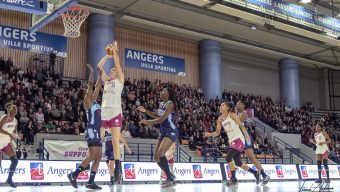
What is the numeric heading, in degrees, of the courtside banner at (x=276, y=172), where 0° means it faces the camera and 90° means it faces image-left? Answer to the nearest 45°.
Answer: approximately 0°

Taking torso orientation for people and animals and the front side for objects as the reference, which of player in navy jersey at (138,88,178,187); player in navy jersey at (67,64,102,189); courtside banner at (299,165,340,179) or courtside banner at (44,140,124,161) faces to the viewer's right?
player in navy jersey at (67,64,102,189)

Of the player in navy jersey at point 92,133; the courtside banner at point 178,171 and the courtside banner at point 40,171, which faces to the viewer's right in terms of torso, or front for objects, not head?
the player in navy jersey

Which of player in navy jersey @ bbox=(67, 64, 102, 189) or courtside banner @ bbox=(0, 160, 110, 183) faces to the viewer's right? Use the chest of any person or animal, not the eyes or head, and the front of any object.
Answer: the player in navy jersey

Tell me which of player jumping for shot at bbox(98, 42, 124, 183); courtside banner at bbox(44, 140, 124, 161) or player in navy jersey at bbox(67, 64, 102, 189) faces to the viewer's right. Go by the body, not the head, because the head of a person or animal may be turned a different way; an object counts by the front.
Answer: the player in navy jersey

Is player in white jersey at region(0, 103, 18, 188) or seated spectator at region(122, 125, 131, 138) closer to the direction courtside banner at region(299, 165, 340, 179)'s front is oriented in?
the player in white jersey

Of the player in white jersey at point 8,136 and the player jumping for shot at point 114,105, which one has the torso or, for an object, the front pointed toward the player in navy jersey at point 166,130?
the player in white jersey

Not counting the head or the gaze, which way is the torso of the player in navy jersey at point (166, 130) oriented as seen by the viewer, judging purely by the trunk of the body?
to the viewer's left

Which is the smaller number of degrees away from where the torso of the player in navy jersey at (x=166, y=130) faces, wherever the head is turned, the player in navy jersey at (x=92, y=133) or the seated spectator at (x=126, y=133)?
the player in navy jersey

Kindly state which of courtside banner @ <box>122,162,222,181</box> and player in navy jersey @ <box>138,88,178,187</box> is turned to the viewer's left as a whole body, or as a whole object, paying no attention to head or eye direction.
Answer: the player in navy jersey

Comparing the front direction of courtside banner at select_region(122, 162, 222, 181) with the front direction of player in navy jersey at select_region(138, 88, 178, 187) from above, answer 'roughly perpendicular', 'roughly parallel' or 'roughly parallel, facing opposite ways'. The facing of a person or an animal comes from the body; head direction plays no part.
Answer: roughly perpendicular

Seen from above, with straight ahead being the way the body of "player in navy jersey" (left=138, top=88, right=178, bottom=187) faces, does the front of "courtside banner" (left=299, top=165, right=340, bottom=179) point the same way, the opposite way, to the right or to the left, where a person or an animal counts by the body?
to the left
